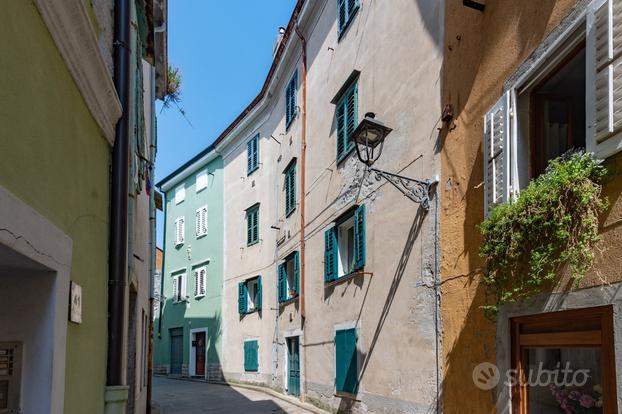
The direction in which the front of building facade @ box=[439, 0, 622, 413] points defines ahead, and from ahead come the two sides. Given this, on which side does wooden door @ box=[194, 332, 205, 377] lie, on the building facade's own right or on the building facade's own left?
on the building facade's own right

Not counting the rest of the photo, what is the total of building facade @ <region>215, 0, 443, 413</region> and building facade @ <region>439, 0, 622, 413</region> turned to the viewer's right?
0

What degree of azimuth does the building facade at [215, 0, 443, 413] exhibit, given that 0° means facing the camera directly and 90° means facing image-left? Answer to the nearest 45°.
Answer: approximately 45°

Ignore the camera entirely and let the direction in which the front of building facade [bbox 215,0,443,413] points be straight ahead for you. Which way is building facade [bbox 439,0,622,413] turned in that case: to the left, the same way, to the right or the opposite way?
the same way

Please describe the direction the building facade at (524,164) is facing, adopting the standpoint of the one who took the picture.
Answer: facing the viewer and to the left of the viewer

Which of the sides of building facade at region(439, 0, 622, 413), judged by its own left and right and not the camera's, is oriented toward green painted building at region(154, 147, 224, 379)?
right

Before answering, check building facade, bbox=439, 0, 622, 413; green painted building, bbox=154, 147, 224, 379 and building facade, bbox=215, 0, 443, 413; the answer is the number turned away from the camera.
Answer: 0

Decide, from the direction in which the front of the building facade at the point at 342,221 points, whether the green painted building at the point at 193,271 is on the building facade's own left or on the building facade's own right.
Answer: on the building facade's own right

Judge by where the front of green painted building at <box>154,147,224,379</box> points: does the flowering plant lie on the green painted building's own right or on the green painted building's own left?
on the green painted building's own left

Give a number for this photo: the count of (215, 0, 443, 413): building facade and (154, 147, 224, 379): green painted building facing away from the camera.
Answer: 0

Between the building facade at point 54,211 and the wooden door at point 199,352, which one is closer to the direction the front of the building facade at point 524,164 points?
the building facade
